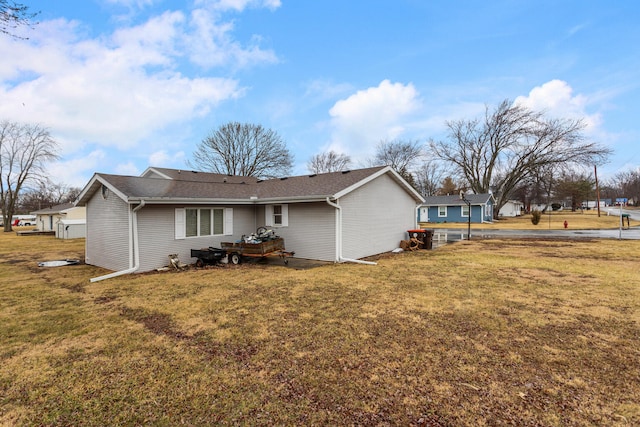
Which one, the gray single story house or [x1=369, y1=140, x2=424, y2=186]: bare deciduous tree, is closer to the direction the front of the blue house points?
the gray single story house

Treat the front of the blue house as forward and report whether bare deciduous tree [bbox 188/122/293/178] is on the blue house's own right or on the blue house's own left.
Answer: on the blue house's own right

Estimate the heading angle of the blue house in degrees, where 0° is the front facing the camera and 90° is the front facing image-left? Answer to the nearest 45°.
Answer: approximately 0°

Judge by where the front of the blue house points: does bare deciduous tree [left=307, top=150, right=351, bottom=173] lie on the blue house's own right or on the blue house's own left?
on the blue house's own right

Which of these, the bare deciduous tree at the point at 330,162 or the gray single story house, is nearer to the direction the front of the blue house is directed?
the gray single story house

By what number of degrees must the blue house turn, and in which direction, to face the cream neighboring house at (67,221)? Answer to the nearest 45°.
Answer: approximately 45° to its right
